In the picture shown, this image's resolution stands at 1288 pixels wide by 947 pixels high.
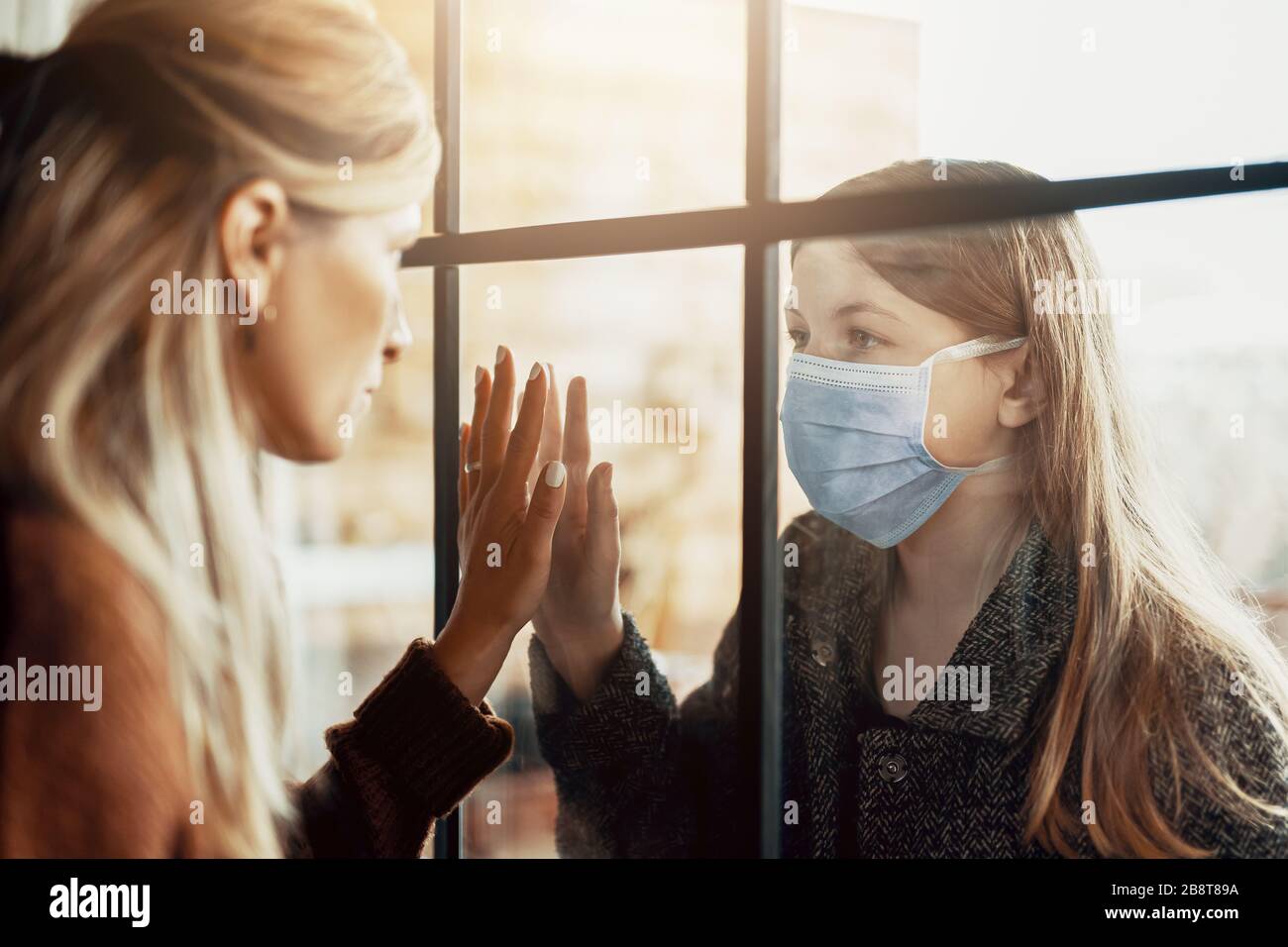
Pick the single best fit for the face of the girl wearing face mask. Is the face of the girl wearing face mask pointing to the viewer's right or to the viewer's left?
to the viewer's left

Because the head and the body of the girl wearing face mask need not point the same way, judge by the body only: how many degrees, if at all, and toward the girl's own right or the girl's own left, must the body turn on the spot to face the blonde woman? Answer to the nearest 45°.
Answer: approximately 45° to the girl's own right

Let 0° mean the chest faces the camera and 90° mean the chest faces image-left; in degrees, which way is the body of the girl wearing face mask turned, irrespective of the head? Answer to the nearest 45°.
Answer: approximately 45°

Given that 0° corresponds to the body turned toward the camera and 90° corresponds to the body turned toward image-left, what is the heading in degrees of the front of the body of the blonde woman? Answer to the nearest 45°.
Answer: approximately 225°

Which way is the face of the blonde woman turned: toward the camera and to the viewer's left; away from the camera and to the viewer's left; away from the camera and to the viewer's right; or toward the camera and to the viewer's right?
away from the camera and to the viewer's right
